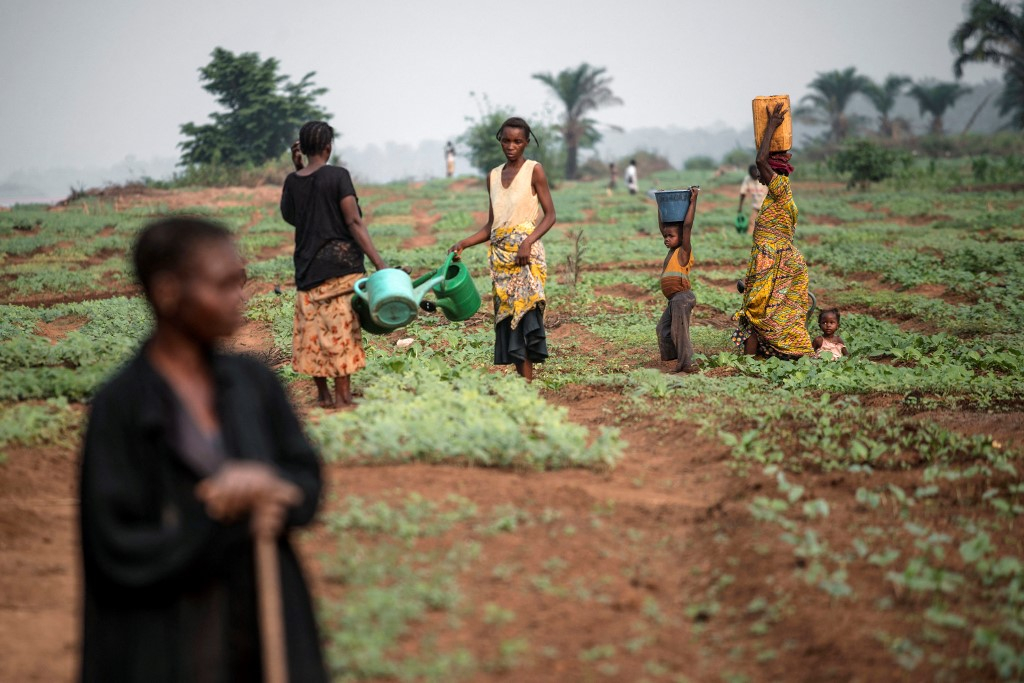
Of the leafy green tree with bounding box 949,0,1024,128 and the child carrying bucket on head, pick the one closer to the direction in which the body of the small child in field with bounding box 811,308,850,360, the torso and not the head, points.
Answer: the child carrying bucket on head

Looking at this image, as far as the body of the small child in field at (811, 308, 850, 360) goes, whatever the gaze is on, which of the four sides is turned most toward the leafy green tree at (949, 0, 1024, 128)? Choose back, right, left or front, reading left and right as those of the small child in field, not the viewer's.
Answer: back

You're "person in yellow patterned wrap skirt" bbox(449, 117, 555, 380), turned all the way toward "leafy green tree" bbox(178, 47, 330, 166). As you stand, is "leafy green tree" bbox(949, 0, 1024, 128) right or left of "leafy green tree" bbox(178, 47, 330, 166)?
right

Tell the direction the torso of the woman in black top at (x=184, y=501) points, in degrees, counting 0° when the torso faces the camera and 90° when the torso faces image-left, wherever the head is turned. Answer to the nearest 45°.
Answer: approximately 315°

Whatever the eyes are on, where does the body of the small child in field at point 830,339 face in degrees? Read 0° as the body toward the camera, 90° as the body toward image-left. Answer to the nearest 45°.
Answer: approximately 0°

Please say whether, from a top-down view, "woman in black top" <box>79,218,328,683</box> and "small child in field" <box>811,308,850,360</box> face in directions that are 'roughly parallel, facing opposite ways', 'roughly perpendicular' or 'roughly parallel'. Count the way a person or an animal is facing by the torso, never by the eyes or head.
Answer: roughly perpendicular

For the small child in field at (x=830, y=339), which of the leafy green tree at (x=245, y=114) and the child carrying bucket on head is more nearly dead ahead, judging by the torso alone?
the child carrying bucket on head

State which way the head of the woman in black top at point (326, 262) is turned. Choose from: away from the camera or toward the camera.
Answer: away from the camera

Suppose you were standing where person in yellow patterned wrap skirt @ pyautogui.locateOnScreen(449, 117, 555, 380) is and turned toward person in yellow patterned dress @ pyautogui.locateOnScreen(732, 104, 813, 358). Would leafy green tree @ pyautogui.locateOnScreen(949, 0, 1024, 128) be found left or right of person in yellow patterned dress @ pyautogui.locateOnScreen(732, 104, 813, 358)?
left

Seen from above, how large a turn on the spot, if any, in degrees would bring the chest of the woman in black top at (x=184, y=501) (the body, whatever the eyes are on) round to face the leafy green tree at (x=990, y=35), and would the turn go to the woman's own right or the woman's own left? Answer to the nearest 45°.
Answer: approximately 90° to the woman's own left

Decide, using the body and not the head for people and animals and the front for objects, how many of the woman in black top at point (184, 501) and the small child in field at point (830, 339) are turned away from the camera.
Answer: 0

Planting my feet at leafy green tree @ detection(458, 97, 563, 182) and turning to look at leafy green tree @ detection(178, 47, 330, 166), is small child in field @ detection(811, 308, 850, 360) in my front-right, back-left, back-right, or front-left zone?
back-left
